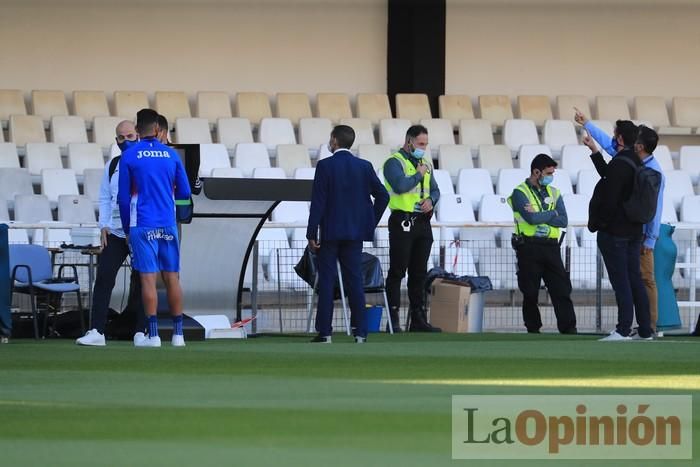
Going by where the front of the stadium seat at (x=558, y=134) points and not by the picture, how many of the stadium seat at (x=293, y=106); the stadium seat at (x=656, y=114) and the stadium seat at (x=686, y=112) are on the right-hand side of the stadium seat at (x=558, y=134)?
1

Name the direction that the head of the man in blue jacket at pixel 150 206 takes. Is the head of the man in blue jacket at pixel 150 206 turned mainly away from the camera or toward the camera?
away from the camera

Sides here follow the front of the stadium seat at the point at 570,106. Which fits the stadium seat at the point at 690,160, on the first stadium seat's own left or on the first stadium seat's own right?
on the first stadium seat's own left

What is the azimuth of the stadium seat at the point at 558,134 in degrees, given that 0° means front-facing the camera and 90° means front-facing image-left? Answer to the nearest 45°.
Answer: approximately 0°

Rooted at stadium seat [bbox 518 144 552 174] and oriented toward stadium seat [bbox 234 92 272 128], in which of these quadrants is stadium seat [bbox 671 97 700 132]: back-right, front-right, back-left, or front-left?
back-right

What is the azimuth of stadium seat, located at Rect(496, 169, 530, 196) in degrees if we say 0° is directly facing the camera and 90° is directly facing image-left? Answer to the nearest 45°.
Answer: approximately 0°

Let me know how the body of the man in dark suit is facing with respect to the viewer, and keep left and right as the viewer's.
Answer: facing away from the viewer

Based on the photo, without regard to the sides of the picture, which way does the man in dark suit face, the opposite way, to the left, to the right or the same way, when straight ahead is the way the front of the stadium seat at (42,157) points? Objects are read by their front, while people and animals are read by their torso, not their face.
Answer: the opposite way

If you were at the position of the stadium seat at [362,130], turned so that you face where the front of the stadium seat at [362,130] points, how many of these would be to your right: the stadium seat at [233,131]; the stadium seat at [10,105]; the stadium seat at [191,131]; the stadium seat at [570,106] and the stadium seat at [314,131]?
4

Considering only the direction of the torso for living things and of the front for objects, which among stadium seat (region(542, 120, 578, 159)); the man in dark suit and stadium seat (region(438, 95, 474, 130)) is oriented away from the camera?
the man in dark suit

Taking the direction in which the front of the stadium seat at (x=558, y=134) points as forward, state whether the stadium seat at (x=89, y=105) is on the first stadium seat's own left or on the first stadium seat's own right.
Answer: on the first stadium seat's own right
